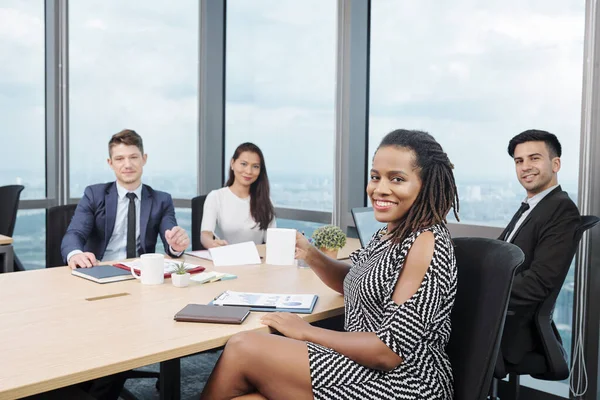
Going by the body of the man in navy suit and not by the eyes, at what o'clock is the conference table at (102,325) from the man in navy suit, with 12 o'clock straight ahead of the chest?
The conference table is roughly at 12 o'clock from the man in navy suit.

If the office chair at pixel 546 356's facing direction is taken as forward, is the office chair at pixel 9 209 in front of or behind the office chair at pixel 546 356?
in front

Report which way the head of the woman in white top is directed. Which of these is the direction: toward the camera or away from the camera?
toward the camera

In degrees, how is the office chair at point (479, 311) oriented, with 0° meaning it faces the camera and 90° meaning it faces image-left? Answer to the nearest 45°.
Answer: approximately 90°

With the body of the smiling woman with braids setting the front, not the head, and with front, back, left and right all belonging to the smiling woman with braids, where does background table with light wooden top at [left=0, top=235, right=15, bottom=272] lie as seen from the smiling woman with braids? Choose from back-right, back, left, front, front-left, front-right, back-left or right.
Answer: front-right

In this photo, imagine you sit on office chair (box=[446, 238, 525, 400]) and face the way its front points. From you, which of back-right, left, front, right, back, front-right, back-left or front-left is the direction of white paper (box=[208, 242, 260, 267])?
front-right

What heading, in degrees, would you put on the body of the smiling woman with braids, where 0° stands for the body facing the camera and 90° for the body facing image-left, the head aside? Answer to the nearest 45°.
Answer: approximately 90°

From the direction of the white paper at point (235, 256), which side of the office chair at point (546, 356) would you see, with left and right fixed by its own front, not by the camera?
front

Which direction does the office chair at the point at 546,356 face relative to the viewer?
to the viewer's left

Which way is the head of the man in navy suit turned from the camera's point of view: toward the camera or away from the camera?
toward the camera

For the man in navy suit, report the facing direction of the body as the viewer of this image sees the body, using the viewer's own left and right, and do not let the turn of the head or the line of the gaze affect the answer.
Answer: facing the viewer

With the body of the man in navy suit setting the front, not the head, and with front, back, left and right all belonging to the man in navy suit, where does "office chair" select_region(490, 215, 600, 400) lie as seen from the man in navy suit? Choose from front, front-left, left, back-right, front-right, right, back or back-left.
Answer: front-left
